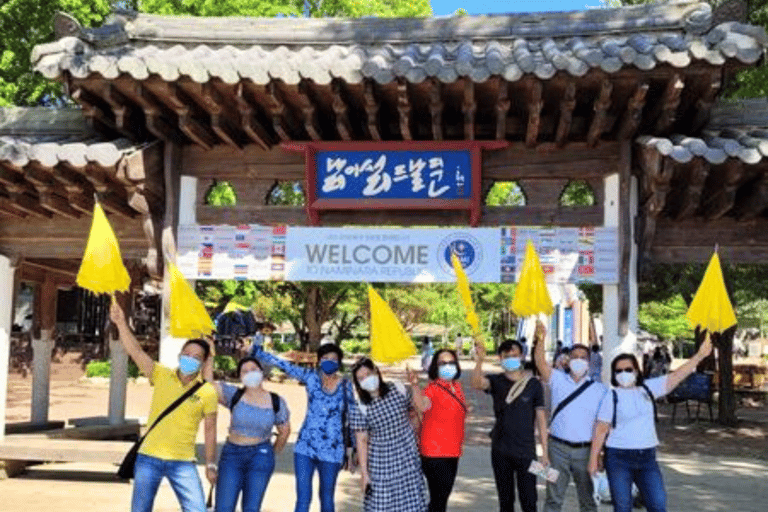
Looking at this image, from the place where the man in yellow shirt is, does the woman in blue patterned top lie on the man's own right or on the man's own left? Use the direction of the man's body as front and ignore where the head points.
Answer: on the man's own left

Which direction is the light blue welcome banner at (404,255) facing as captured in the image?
toward the camera

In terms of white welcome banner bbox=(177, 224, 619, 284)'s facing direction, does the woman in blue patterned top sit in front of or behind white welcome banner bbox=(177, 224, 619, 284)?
in front

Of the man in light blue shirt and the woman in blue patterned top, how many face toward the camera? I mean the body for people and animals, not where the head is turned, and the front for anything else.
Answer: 2

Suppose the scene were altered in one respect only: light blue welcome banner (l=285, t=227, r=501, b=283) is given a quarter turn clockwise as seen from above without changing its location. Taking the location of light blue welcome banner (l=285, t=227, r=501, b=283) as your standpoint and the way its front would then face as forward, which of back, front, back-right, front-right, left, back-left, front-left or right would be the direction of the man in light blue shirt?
back-left

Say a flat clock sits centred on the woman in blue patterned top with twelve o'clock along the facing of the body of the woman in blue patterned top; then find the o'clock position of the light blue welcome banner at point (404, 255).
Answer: The light blue welcome banner is roughly at 7 o'clock from the woman in blue patterned top.

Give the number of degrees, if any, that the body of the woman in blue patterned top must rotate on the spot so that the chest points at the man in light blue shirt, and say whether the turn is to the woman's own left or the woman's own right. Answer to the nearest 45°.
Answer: approximately 90° to the woman's own left

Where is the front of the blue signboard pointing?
toward the camera

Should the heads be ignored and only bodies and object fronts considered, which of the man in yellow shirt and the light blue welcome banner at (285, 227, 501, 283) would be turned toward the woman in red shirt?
the light blue welcome banner

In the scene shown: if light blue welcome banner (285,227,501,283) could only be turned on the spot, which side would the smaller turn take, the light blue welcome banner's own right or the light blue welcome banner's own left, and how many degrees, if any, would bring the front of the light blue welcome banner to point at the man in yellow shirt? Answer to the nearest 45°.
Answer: approximately 45° to the light blue welcome banner's own right
